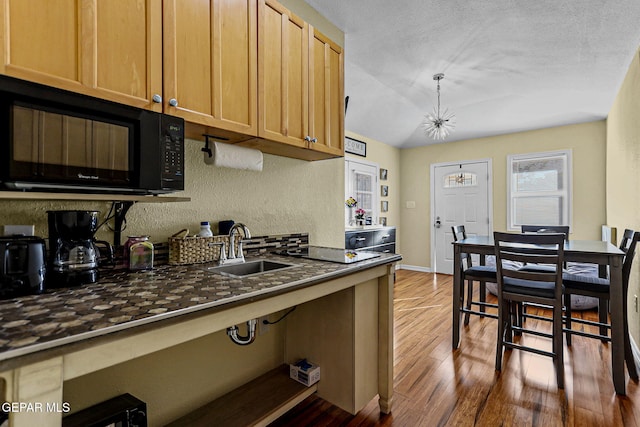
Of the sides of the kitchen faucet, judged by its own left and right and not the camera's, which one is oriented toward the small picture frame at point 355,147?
left

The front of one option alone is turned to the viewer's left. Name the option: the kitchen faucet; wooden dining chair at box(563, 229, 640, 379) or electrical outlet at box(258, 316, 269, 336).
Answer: the wooden dining chair

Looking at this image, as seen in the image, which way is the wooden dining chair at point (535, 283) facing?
away from the camera

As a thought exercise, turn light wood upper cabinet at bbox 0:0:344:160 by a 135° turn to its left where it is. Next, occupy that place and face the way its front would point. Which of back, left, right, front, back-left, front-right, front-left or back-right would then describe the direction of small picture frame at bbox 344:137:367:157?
front-right

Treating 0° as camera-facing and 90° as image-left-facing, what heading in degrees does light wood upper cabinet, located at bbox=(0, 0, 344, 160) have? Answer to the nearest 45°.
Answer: approximately 315°

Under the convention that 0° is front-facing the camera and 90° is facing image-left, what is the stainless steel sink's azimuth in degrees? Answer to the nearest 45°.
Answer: approximately 315°

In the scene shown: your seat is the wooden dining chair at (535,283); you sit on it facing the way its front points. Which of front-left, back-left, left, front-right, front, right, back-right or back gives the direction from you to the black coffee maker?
back-left

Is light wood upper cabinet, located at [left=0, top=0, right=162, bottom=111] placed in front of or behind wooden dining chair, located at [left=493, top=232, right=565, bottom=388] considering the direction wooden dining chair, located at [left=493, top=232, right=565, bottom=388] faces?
behind

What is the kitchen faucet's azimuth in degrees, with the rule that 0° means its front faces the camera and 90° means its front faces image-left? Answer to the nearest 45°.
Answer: approximately 315°

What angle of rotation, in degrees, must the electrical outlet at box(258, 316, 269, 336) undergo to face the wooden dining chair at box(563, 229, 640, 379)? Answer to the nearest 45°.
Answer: approximately 45° to its left

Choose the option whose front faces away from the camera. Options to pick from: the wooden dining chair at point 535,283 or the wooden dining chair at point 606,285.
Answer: the wooden dining chair at point 535,283
